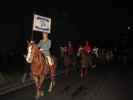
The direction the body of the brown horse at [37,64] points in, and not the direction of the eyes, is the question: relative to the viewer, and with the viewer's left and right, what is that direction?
facing the viewer and to the left of the viewer
